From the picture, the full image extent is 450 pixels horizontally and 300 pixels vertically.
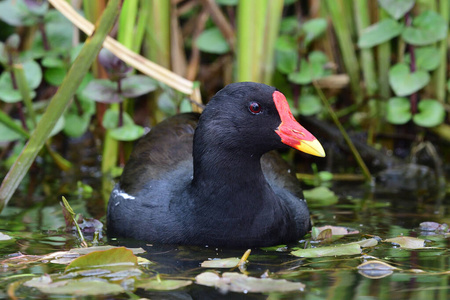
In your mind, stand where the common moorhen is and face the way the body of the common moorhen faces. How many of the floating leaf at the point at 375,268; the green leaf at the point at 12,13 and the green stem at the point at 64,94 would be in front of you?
1

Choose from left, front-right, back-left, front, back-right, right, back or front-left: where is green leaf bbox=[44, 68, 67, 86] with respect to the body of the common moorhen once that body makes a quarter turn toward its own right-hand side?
right

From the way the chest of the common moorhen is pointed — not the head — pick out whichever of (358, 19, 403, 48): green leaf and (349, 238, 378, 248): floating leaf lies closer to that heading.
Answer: the floating leaf

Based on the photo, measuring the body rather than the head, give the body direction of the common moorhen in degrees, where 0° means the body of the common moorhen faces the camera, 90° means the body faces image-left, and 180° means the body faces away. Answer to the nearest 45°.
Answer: approximately 315°

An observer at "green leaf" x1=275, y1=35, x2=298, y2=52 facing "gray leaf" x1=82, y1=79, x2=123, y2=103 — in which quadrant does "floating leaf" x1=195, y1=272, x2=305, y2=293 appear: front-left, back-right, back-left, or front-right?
front-left

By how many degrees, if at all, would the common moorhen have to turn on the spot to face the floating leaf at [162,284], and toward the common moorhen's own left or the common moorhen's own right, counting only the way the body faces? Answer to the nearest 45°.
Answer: approximately 90° to the common moorhen's own right

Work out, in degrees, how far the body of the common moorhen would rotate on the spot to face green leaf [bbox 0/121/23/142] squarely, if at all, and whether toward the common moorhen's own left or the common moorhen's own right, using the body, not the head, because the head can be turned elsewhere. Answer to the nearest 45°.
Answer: approximately 180°

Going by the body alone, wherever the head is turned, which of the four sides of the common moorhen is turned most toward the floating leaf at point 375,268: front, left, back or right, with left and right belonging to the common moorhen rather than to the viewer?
front

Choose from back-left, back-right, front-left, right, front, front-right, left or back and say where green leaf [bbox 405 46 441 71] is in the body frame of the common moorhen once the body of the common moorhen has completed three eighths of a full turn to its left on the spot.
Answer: front-right

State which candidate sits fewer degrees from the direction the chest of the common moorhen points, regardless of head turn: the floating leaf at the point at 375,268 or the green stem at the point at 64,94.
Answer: the floating leaf

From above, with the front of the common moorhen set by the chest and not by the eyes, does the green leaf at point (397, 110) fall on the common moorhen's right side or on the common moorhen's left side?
on the common moorhen's left side

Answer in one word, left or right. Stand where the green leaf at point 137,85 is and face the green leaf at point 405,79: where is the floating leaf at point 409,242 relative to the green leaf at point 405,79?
right

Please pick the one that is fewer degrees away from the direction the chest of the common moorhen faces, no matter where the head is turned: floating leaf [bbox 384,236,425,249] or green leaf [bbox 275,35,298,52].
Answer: the floating leaf

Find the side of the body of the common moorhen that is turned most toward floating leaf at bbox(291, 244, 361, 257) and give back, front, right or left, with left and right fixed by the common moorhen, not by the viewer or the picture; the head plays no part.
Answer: front

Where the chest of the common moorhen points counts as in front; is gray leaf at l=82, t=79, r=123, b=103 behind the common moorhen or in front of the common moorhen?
behind

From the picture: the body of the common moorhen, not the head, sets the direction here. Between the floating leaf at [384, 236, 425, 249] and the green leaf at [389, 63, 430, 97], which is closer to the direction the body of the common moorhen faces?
the floating leaf

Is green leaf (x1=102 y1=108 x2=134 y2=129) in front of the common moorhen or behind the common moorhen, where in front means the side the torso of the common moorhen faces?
behind

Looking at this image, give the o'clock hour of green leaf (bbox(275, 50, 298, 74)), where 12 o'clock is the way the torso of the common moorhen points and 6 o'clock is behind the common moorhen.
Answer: The green leaf is roughly at 8 o'clock from the common moorhen.
